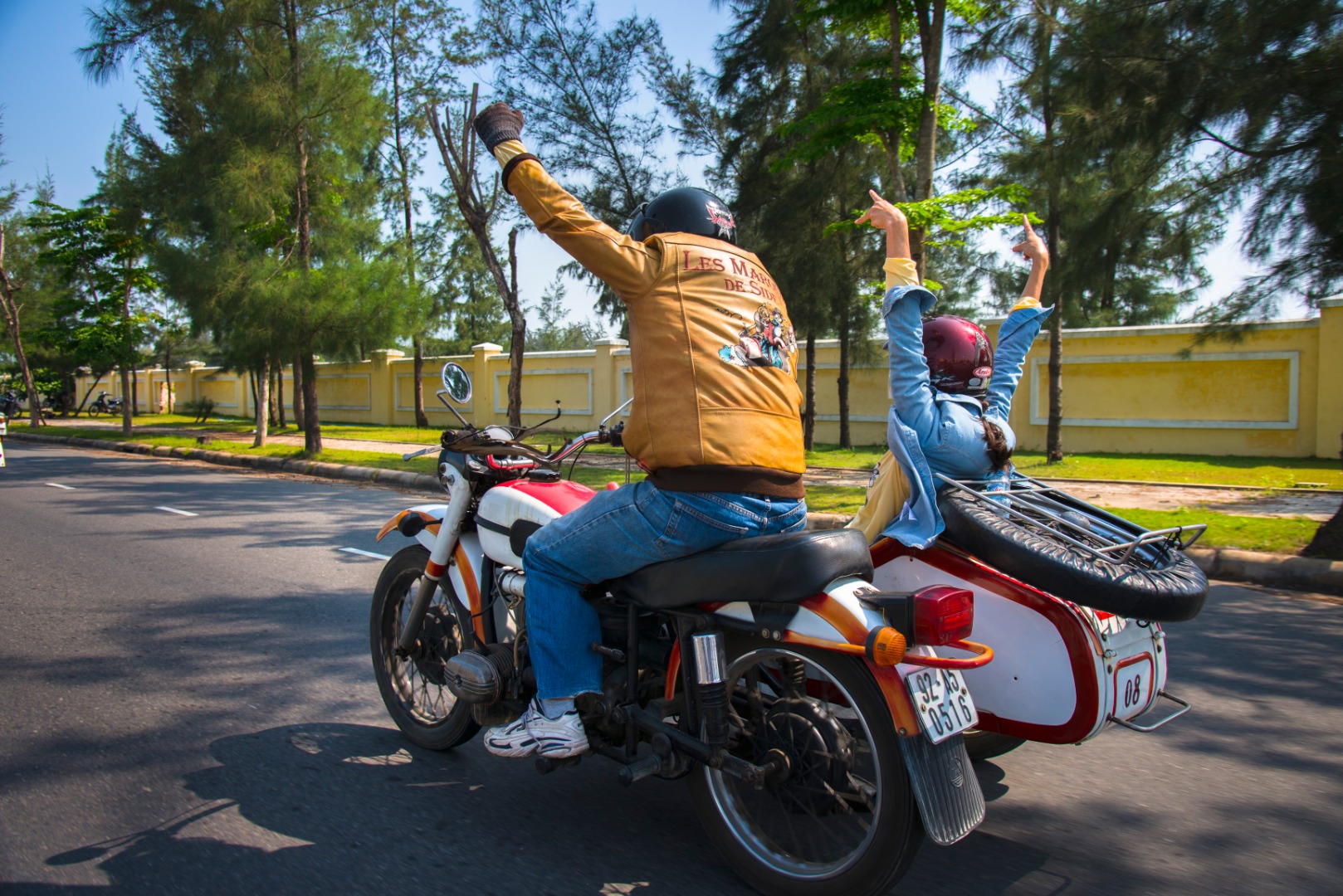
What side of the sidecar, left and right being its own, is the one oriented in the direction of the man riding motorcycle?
left

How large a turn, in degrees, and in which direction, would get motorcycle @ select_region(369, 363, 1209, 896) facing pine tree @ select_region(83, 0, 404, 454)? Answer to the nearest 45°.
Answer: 0° — it already faces it

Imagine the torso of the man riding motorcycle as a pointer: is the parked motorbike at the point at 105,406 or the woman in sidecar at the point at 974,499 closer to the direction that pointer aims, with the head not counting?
the parked motorbike

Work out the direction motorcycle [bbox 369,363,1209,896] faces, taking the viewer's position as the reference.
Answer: facing away from the viewer and to the left of the viewer

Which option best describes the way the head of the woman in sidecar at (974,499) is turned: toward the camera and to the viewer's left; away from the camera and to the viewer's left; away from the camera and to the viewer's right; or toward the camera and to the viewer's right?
away from the camera and to the viewer's left

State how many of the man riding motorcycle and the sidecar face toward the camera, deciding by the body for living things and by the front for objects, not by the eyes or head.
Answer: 0

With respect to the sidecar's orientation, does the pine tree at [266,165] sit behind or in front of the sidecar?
in front

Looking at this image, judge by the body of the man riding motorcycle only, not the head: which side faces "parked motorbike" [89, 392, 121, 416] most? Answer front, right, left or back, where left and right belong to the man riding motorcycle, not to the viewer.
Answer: front

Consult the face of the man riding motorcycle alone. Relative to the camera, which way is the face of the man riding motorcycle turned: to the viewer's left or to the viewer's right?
to the viewer's left

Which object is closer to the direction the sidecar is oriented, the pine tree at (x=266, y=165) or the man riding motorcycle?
the pine tree

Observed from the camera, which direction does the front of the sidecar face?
facing away from the viewer and to the left of the viewer

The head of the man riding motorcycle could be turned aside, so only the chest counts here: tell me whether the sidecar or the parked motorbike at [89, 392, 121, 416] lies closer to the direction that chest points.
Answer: the parked motorbike
